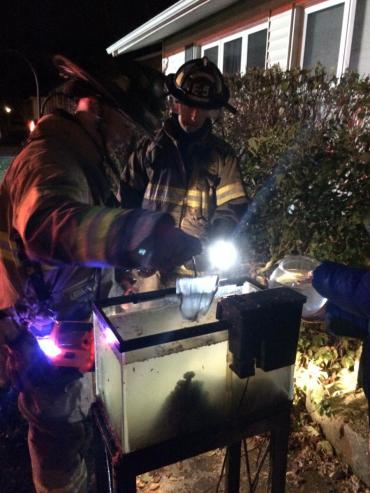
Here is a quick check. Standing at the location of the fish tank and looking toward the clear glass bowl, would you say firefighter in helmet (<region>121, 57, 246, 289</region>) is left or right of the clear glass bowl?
left

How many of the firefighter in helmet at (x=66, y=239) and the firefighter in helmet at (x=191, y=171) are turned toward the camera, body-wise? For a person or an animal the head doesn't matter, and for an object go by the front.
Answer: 1

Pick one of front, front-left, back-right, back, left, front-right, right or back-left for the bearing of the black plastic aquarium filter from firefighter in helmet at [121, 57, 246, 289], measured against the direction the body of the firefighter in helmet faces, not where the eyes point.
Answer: front

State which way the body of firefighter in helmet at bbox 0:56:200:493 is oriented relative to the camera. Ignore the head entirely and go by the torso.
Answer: to the viewer's right

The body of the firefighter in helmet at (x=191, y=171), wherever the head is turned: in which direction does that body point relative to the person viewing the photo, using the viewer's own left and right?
facing the viewer

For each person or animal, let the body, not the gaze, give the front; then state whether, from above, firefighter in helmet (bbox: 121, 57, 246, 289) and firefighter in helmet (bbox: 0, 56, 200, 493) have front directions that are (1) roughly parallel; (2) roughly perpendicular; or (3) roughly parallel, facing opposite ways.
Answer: roughly perpendicular

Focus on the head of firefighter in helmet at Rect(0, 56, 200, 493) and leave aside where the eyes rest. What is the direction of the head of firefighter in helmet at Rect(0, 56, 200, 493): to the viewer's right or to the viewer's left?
to the viewer's right

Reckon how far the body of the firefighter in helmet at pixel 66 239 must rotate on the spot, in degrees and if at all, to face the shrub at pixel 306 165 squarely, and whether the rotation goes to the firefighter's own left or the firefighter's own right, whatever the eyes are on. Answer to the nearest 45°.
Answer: approximately 45° to the firefighter's own left

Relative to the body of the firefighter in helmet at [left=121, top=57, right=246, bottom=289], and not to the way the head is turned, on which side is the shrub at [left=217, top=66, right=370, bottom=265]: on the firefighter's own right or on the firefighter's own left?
on the firefighter's own left

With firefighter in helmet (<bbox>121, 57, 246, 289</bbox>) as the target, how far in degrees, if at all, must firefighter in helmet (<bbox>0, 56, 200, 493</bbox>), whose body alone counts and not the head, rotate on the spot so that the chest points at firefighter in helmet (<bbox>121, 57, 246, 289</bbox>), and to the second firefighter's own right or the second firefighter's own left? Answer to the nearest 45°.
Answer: approximately 45° to the second firefighter's own left

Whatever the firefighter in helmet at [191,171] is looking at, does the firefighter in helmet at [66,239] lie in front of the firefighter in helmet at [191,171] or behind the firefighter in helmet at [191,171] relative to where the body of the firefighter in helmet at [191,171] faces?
in front

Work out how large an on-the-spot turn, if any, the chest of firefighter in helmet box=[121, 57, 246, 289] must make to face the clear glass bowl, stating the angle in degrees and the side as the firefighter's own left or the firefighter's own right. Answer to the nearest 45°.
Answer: approximately 45° to the firefighter's own left

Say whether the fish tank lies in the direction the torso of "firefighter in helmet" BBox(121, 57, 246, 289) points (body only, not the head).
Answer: yes
